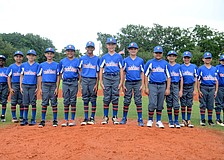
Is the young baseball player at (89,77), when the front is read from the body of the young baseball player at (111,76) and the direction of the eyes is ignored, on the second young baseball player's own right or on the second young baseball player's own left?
on the second young baseball player's own right

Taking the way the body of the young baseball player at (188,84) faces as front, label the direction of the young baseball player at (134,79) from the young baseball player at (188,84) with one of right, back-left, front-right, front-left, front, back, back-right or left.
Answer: front-right

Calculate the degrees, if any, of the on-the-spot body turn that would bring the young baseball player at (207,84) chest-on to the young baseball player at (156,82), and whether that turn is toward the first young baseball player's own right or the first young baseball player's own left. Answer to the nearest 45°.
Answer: approximately 45° to the first young baseball player's own right

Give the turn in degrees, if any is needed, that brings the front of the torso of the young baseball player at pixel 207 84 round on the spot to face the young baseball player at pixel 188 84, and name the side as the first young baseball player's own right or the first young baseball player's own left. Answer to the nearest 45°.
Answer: approximately 45° to the first young baseball player's own right

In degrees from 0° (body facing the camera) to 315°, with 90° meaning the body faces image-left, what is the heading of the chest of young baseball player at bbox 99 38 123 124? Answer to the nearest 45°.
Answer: approximately 0°

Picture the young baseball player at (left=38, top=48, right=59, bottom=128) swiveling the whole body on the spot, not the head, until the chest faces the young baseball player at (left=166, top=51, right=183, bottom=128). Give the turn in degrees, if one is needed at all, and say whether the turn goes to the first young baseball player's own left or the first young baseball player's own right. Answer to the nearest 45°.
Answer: approximately 90° to the first young baseball player's own left

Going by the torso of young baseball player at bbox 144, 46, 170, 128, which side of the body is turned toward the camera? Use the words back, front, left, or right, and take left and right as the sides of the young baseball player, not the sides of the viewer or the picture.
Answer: front

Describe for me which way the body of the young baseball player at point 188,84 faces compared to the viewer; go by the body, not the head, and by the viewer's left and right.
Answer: facing the viewer

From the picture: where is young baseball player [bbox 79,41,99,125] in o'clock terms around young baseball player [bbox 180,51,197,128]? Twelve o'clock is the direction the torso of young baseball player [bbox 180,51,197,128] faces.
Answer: young baseball player [bbox 79,41,99,125] is roughly at 2 o'clock from young baseball player [bbox 180,51,197,128].

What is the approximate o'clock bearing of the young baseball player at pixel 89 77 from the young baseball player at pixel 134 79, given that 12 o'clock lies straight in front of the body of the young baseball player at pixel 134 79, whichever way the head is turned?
the young baseball player at pixel 89 77 is roughly at 3 o'clock from the young baseball player at pixel 134 79.

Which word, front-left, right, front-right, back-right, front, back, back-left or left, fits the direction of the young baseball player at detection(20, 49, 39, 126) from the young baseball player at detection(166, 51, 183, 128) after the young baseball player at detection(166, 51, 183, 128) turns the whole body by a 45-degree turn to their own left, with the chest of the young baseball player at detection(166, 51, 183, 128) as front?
back-right

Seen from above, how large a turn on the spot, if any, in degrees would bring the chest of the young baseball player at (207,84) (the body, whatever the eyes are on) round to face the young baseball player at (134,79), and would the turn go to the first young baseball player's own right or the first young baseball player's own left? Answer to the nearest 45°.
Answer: approximately 45° to the first young baseball player's own right

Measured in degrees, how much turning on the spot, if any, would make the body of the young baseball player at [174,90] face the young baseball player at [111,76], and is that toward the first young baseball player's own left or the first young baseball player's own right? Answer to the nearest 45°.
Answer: approximately 45° to the first young baseball player's own right
